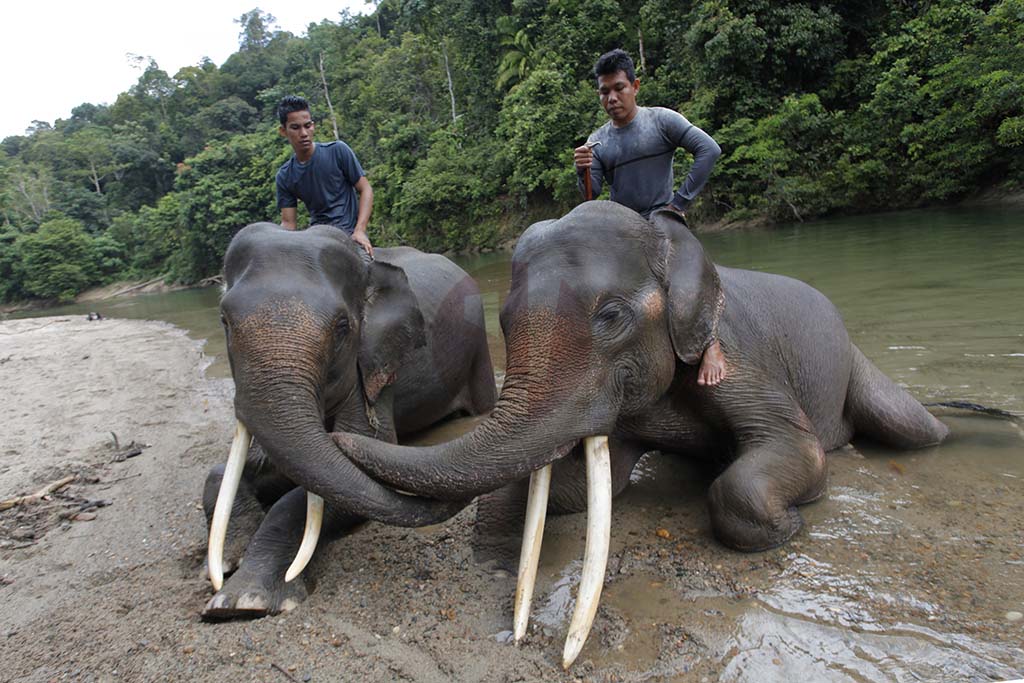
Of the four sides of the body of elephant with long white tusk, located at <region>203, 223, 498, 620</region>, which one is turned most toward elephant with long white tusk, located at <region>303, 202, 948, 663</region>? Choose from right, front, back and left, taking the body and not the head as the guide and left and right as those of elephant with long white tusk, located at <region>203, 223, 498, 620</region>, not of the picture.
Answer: left

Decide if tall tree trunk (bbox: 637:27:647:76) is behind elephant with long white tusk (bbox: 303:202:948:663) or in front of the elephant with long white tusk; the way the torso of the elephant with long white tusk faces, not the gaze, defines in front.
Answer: behind

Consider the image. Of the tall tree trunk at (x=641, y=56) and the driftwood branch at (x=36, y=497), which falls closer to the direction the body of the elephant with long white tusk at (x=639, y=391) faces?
the driftwood branch

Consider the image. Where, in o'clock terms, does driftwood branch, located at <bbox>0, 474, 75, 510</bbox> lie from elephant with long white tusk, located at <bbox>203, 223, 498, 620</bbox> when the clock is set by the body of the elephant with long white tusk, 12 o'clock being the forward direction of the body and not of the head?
The driftwood branch is roughly at 3 o'clock from the elephant with long white tusk.

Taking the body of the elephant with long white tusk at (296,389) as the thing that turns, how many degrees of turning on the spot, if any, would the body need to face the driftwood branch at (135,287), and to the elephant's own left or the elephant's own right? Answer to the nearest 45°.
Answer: approximately 135° to the elephant's own right

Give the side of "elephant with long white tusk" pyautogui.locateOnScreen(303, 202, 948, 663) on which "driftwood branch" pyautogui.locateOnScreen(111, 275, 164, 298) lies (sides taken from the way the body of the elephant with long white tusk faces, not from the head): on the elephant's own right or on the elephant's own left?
on the elephant's own right

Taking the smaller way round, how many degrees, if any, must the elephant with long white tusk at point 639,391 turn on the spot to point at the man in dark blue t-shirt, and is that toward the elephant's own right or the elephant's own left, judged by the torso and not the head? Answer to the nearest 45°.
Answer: approximately 90° to the elephant's own right

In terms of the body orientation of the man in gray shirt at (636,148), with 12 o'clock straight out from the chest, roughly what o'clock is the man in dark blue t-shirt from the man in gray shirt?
The man in dark blue t-shirt is roughly at 2 o'clock from the man in gray shirt.

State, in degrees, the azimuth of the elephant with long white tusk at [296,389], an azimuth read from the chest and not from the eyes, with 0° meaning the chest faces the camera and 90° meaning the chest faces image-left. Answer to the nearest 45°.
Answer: approximately 45°

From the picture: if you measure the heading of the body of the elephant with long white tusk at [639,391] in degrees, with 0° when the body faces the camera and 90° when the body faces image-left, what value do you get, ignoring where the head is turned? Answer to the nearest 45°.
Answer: approximately 45°
